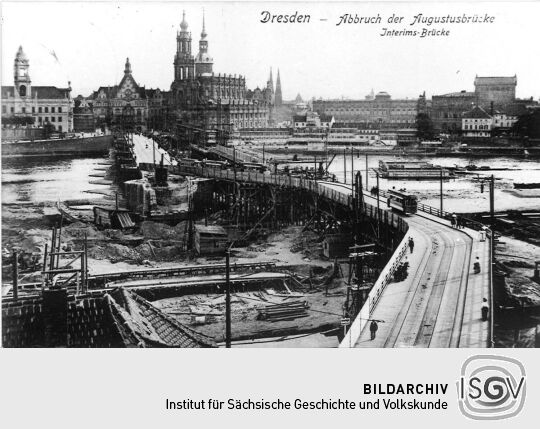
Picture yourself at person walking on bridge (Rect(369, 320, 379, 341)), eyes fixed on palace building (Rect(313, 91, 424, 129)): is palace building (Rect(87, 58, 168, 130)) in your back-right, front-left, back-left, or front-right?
front-left

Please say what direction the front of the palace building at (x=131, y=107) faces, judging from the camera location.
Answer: facing the viewer

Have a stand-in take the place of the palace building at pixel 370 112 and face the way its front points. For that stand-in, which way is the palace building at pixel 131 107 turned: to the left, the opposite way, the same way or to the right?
the same way

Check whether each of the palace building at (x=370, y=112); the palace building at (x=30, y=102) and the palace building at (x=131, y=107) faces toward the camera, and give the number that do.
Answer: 3

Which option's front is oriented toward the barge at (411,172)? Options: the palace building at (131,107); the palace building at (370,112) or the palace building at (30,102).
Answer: the palace building at (370,112)

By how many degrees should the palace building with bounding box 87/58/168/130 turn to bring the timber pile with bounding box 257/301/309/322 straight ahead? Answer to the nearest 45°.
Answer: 0° — it already faces it

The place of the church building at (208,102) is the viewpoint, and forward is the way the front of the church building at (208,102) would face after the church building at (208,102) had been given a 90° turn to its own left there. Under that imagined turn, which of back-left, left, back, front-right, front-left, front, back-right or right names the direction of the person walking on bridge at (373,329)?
front-right

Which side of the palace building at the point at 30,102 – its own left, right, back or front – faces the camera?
front

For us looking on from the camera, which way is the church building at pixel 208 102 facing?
facing the viewer and to the left of the viewer

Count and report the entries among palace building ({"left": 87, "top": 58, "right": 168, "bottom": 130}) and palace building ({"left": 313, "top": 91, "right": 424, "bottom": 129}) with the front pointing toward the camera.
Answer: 2

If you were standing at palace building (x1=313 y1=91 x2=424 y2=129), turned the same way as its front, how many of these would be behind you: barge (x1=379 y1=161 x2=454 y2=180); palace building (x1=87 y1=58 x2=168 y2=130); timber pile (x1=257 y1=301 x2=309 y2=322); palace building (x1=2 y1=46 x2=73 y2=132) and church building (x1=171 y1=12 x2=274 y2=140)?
0
